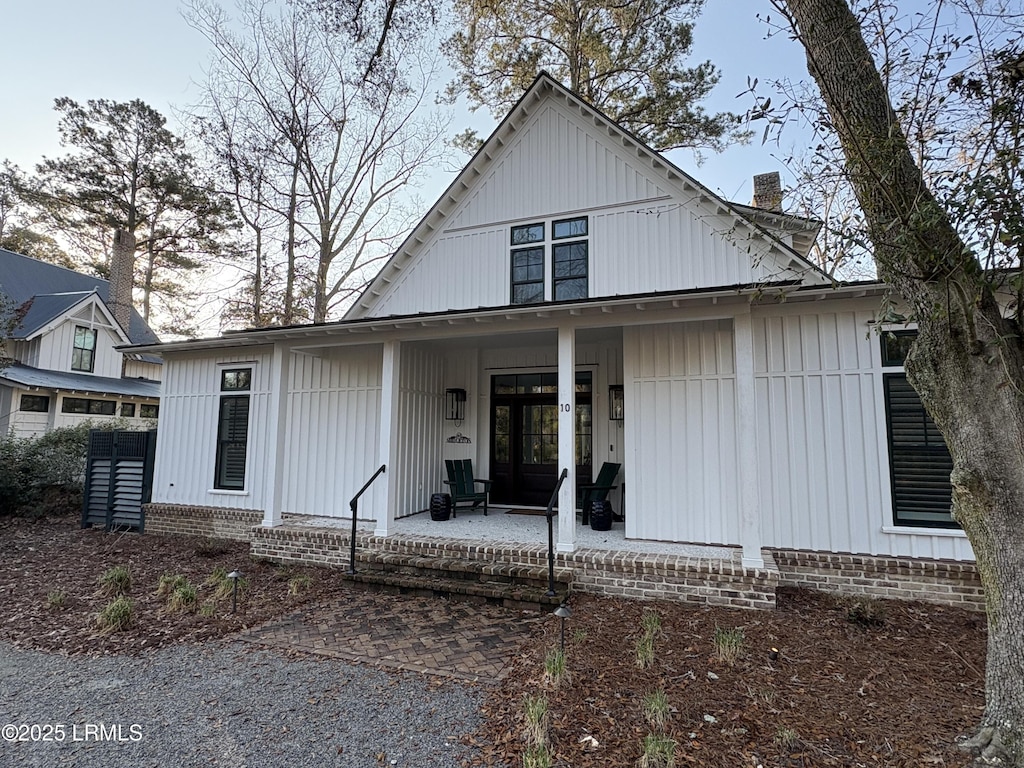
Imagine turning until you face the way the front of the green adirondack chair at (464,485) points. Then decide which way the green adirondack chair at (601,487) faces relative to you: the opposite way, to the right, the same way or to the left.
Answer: to the right

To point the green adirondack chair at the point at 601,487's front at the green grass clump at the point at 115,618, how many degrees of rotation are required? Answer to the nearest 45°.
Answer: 0° — it already faces it

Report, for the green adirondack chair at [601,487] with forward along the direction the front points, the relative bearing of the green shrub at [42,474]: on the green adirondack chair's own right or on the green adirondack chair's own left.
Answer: on the green adirondack chair's own right

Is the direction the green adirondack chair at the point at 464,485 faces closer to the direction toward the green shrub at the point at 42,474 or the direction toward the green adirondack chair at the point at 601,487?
the green adirondack chair

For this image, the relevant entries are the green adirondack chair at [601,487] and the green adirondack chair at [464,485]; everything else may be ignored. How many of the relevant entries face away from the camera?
0

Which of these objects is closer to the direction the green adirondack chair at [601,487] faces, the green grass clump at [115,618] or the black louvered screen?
the green grass clump

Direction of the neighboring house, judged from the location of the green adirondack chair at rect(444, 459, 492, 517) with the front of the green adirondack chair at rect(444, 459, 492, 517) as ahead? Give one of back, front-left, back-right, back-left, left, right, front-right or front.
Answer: back

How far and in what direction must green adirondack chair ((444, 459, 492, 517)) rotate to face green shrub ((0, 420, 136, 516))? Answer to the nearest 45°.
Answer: approximately 135° to its right

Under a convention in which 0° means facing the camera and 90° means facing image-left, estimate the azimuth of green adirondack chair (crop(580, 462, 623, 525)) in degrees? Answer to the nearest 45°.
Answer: approximately 45°

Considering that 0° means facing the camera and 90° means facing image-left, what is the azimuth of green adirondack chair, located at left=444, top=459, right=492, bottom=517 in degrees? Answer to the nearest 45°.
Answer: approximately 315°

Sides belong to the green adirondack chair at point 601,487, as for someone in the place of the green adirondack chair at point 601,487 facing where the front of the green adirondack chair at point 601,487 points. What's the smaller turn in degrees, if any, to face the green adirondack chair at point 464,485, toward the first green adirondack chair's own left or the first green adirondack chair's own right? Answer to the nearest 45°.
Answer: approximately 45° to the first green adirondack chair's own right
